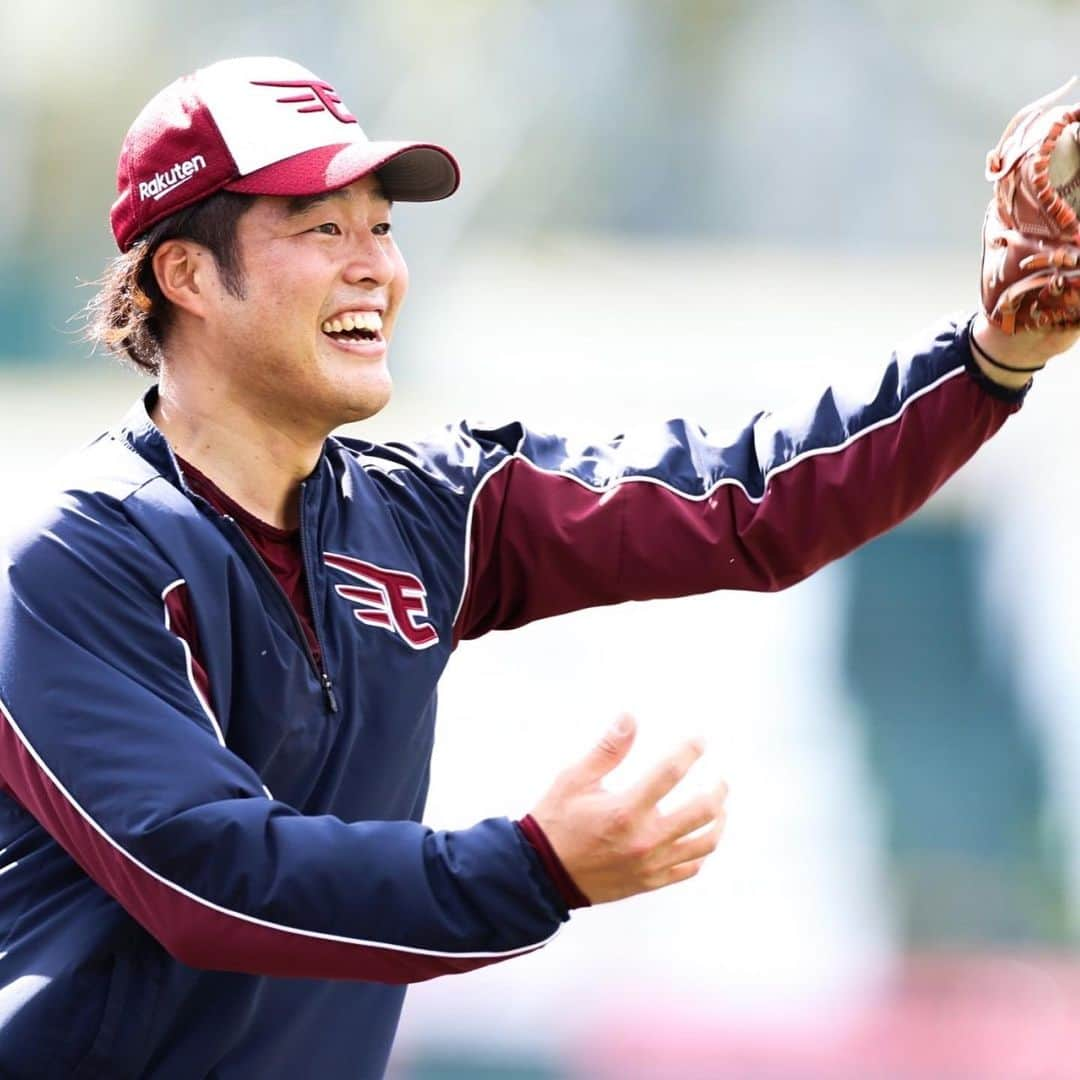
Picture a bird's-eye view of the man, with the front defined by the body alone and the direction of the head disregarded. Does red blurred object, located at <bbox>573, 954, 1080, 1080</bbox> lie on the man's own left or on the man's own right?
on the man's own left

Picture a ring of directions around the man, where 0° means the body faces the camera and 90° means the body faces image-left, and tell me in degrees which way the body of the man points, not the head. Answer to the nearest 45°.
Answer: approximately 315°
